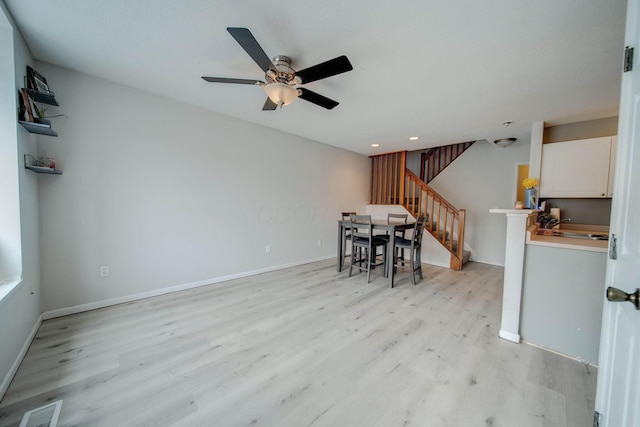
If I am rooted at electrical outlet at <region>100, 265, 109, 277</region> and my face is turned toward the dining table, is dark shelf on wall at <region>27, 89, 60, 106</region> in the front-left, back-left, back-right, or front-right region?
back-right

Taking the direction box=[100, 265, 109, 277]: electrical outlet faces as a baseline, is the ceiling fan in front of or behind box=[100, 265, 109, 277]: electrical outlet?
in front

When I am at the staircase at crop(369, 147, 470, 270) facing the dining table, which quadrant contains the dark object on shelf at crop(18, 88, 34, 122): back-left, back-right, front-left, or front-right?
front-right

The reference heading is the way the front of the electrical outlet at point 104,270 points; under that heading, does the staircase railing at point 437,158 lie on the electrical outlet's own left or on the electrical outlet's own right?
on the electrical outlet's own left

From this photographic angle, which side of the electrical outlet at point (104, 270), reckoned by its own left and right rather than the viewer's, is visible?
front

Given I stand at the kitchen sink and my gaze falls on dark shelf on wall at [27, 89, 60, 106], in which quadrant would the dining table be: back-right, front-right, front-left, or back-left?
front-right

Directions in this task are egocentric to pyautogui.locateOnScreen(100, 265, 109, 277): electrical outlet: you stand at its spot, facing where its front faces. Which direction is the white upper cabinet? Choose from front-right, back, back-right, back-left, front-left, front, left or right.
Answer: front-left

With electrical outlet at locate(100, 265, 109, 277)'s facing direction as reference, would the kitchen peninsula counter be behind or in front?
in front
